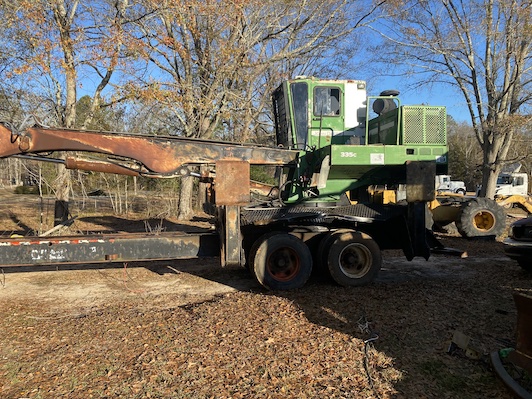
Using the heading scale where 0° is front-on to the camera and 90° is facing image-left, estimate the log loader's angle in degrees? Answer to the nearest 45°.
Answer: approximately 90°
